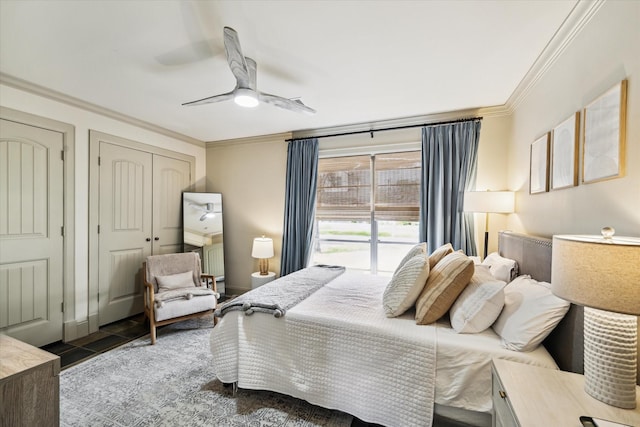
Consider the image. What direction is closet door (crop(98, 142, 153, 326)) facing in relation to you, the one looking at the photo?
facing the viewer and to the right of the viewer

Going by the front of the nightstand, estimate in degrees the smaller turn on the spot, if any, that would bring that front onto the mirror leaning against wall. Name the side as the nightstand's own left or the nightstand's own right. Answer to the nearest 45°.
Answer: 0° — it already faces it

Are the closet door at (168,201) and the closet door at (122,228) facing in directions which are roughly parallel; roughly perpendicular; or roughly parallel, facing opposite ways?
roughly parallel

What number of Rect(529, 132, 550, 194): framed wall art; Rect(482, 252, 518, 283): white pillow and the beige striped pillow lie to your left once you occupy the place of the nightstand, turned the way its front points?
0

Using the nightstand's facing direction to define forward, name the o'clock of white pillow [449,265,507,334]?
The white pillow is roughly at 2 o'clock from the nightstand.

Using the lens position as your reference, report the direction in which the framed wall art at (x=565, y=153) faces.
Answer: facing the viewer and to the left of the viewer

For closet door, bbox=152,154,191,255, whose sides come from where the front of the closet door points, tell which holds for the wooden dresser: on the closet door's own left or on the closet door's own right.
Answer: on the closet door's own right

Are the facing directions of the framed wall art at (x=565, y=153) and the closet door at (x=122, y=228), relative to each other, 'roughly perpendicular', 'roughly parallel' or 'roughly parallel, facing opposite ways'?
roughly parallel, facing opposite ways

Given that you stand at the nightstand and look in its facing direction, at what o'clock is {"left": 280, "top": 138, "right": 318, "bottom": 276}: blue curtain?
The blue curtain is roughly at 1 o'clock from the nightstand.

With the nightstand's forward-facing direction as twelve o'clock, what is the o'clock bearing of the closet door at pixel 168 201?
The closet door is roughly at 12 o'clock from the nightstand.

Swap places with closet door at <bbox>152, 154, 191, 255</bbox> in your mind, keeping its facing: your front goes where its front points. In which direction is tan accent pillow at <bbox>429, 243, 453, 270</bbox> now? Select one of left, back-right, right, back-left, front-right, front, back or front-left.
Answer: front

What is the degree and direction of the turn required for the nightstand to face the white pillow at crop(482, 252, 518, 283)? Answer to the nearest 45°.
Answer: approximately 90° to its right

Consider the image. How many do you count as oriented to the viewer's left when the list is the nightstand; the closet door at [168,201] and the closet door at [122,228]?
1

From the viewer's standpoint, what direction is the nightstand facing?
to the viewer's left

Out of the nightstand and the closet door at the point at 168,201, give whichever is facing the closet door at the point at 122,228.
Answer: the nightstand

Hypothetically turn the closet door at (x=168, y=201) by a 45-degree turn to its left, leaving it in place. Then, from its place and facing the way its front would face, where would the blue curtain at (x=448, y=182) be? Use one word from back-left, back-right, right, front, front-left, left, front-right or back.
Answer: front-right

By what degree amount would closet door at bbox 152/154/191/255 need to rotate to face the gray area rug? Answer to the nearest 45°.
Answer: approximately 45° to its right
